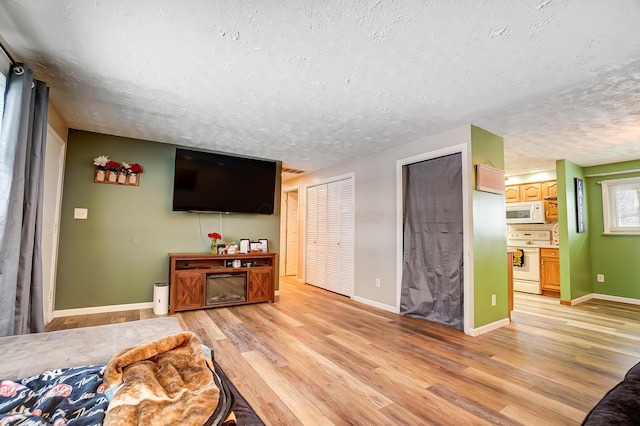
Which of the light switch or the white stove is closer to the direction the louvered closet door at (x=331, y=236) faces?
the light switch

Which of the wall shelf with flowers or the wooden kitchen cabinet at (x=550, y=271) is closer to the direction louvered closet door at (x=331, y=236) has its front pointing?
the wall shelf with flowers

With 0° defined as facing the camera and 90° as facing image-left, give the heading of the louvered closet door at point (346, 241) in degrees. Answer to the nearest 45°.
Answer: approximately 45°

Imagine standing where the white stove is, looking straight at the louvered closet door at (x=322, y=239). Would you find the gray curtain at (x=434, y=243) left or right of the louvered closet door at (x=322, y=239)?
left

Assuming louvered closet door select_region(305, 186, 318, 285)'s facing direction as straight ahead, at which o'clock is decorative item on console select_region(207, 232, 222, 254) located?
The decorative item on console is roughly at 12 o'clock from the louvered closet door.

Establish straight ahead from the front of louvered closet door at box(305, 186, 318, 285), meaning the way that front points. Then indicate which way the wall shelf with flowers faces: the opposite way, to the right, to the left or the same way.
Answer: to the left

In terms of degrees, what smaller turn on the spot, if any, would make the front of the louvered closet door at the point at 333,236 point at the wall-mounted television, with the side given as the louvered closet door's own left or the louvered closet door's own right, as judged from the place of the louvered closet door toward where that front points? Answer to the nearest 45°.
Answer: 0° — it already faces it

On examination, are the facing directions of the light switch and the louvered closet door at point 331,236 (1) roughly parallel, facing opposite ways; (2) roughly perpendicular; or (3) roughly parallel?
roughly perpendicular

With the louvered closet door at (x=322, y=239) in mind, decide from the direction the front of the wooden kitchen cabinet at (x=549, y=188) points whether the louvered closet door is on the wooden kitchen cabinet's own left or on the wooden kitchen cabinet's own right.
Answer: on the wooden kitchen cabinet's own right

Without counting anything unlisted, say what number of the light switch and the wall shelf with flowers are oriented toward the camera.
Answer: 2

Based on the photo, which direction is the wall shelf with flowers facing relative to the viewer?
toward the camera

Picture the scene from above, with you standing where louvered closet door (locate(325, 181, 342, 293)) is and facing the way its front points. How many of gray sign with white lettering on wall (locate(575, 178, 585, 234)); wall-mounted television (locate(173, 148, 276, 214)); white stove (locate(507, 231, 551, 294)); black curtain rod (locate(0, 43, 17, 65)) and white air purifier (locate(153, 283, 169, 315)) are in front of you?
3

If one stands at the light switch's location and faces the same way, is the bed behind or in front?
in front

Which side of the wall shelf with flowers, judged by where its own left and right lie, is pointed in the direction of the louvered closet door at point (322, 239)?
left

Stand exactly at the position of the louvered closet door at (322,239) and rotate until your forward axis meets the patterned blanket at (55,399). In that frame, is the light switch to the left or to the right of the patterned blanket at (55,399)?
right

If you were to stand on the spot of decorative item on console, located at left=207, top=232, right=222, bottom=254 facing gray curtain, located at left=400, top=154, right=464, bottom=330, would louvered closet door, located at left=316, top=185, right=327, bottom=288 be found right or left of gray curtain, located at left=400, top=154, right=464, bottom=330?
left

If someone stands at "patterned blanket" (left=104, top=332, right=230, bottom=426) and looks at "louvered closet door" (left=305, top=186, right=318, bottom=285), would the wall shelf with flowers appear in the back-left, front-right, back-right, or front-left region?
front-left
